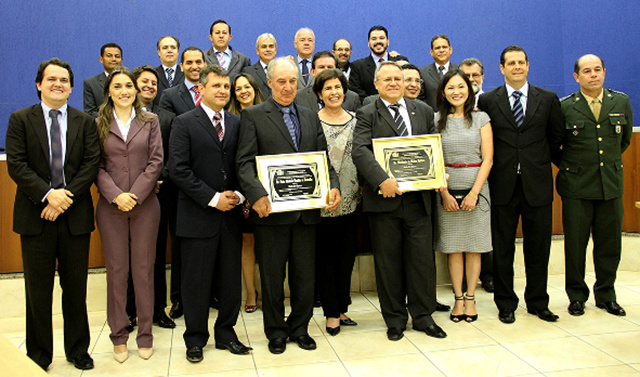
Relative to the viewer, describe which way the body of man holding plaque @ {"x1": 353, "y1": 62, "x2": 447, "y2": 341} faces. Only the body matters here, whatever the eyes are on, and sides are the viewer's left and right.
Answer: facing the viewer

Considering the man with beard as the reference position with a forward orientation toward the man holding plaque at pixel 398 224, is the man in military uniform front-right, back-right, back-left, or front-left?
front-left

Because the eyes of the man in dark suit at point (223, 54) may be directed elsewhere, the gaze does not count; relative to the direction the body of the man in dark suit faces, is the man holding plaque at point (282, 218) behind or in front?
in front

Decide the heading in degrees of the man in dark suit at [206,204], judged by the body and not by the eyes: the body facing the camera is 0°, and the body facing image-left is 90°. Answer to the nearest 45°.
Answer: approximately 315°

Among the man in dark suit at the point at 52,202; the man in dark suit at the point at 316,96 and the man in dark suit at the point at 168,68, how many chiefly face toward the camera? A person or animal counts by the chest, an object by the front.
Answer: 3

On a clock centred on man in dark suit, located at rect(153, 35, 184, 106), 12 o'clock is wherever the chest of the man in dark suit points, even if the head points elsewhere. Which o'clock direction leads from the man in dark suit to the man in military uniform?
The man in military uniform is roughly at 10 o'clock from the man in dark suit.

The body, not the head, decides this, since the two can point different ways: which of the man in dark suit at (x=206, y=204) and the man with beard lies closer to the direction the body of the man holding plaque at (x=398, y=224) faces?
the man in dark suit

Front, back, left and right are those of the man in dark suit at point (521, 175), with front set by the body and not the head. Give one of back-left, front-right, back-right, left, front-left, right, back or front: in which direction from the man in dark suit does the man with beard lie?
back-right

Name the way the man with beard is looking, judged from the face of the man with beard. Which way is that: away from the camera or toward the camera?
toward the camera

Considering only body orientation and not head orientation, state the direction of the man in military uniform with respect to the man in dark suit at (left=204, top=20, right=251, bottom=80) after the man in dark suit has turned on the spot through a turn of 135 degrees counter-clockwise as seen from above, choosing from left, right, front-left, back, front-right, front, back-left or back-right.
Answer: right

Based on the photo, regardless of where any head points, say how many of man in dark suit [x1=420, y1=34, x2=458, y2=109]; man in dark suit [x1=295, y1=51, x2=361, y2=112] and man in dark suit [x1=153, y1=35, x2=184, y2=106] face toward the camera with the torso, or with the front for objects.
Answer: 3

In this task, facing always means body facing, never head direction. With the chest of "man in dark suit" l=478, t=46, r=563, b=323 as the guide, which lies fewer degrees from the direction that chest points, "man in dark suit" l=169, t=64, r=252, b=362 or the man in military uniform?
the man in dark suit

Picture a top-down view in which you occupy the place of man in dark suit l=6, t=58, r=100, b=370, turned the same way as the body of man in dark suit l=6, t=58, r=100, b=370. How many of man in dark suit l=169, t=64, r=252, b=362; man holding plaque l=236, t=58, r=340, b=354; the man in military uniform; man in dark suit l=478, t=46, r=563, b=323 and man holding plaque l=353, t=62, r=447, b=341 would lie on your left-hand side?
5

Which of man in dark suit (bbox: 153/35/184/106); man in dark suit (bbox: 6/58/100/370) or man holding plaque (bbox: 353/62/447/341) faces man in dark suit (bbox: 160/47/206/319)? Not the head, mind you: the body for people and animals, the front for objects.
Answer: man in dark suit (bbox: 153/35/184/106)

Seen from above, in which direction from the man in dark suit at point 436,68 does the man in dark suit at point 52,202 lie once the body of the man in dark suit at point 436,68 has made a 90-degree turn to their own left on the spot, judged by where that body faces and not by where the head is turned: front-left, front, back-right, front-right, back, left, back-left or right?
back-right

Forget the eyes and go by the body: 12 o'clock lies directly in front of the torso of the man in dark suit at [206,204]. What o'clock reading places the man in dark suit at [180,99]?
the man in dark suit at [180,99] is roughly at 7 o'clock from the man in dark suit at [206,204].

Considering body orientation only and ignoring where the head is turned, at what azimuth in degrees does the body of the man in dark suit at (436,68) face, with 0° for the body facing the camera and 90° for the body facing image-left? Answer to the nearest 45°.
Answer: approximately 0°

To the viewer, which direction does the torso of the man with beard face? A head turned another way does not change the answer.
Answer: toward the camera
